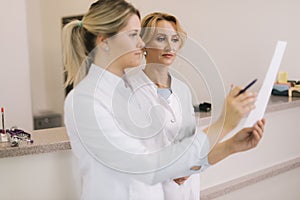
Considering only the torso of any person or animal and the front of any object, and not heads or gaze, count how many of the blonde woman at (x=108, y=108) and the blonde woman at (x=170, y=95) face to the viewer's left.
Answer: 0

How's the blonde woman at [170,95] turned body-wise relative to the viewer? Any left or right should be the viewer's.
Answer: facing the viewer and to the right of the viewer

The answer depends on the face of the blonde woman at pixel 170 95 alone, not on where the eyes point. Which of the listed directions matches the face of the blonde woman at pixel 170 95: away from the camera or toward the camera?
toward the camera

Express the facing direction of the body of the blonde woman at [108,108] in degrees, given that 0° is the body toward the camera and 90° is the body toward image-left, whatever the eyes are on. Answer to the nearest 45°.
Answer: approximately 270°

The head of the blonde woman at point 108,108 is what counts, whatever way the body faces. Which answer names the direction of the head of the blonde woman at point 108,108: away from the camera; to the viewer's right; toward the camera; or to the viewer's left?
to the viewer's right
